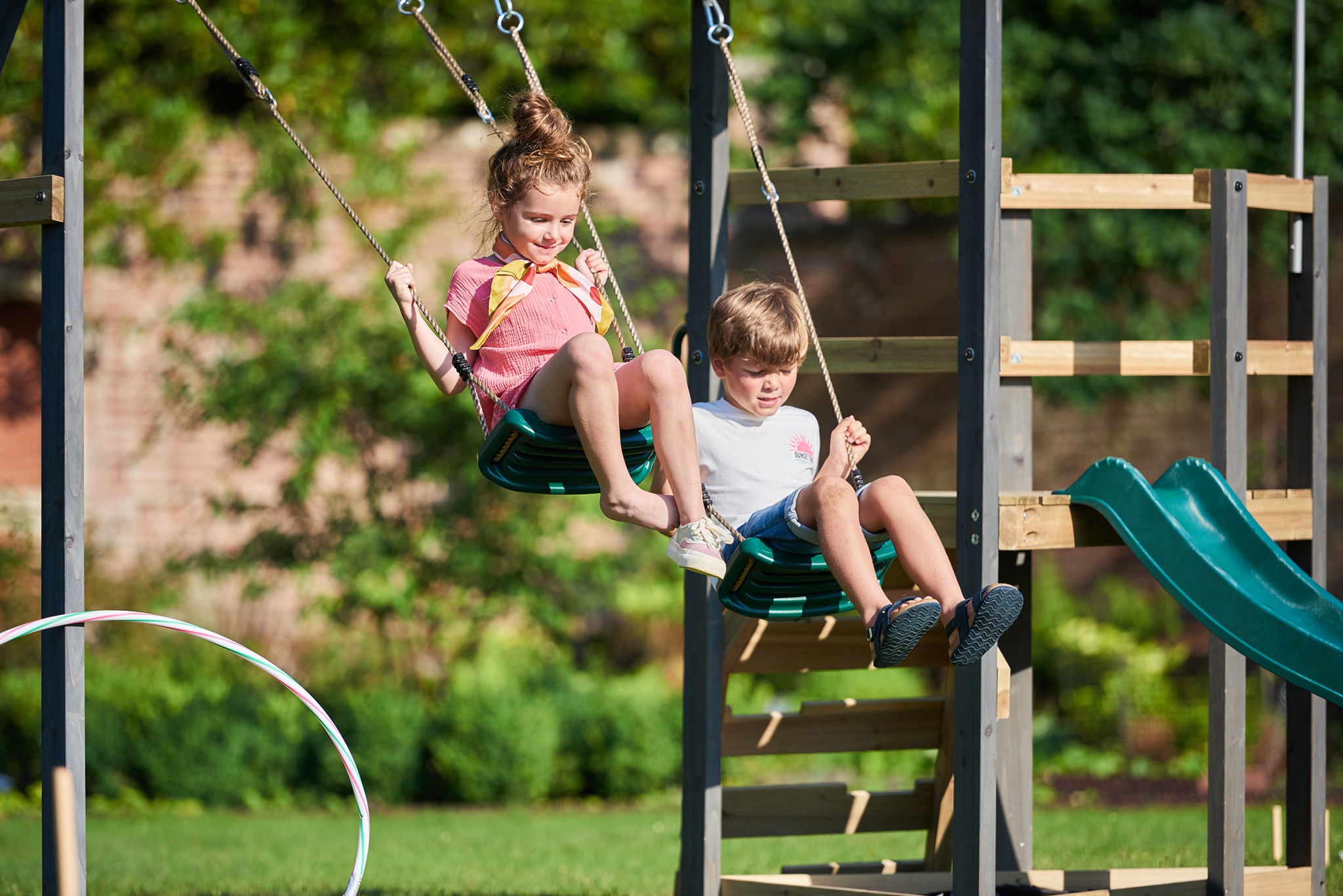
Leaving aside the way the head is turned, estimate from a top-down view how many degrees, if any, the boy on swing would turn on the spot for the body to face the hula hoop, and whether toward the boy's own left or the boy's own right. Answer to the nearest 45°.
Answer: approximately 90° to the boy's own right

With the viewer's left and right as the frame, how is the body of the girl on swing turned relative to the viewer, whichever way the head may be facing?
facing the viewer and to the right of the viewer

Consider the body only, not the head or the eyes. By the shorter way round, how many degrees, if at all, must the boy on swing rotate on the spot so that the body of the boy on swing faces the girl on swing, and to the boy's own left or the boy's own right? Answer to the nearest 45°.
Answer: approximately 135° to the boy's own right

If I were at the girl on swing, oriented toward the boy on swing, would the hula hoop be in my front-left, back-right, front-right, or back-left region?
back-right

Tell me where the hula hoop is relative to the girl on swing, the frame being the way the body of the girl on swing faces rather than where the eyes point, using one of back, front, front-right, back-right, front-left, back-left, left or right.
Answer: right

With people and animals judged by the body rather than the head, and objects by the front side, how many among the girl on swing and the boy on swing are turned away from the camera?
0

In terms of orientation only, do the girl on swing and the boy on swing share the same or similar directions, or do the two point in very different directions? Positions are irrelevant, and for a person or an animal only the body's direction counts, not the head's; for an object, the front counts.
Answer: same or similar directions

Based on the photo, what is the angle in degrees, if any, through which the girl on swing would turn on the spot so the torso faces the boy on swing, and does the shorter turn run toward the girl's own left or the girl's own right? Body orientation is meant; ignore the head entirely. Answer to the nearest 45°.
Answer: approximately 45° to the girl's own left
